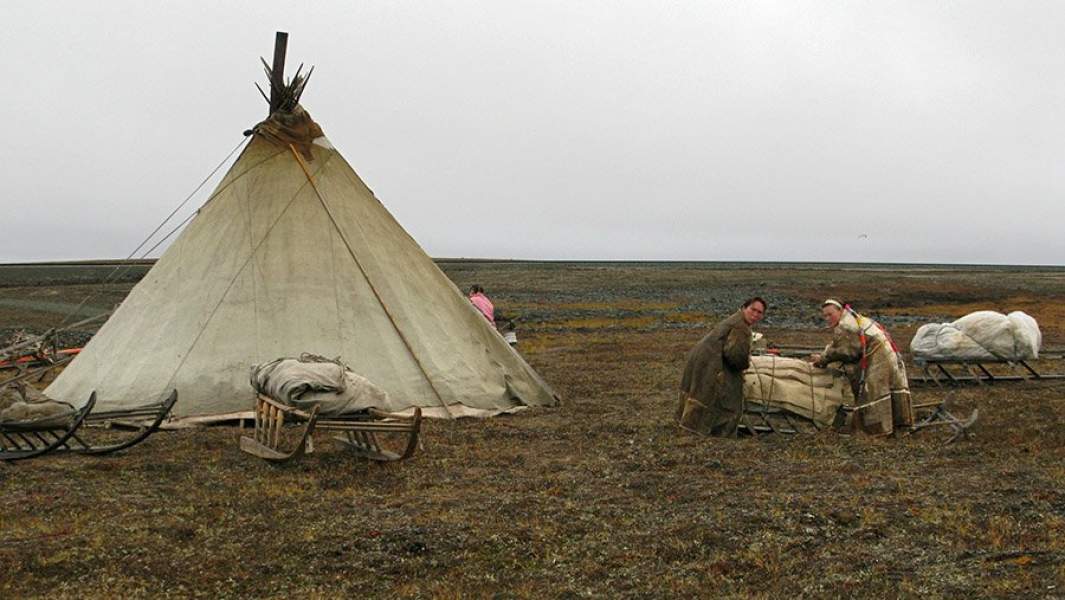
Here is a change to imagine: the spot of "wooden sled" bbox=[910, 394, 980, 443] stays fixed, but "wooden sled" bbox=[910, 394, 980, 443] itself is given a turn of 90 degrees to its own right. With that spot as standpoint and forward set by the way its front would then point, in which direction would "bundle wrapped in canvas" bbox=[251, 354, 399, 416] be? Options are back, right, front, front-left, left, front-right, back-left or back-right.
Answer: front-right

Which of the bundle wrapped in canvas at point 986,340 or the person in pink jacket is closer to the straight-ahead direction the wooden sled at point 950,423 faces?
the bundle wrapped in canvas

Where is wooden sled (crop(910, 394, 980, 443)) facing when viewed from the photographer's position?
facing to the right of the viewer

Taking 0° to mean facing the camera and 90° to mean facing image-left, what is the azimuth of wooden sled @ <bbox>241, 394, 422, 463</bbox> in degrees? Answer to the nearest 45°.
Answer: approximately 315°

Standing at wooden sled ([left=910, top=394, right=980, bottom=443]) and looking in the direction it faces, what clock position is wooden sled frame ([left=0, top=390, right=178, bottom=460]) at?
The wooden sled frame is roughly at 5 o'clock from the wooden sled.

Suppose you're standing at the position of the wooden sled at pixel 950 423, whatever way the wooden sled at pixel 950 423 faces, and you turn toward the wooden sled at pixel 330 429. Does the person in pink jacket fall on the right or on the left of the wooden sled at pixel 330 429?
right

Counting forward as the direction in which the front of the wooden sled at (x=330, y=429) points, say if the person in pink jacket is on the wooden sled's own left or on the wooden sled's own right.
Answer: on the wooden sled's own left

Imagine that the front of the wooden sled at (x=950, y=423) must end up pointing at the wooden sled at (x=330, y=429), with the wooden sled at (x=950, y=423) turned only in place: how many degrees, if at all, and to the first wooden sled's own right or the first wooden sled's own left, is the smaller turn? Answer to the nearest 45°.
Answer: approximately 135° to the first wooden sled's own right
